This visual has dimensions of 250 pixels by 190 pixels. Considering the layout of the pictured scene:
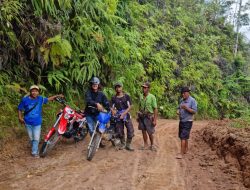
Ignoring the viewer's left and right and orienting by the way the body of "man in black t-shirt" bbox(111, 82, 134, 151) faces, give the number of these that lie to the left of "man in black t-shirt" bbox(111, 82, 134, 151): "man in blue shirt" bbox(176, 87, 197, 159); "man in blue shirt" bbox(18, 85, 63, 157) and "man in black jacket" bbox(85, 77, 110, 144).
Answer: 1

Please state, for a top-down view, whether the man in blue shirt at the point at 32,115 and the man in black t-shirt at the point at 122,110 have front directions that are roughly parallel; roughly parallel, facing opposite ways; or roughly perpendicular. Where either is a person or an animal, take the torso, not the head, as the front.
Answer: roughly parallel

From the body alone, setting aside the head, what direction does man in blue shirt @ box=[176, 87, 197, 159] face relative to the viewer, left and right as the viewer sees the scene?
facing the viewer and to the left of the viewer

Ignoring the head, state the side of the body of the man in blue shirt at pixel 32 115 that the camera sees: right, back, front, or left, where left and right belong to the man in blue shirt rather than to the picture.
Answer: front

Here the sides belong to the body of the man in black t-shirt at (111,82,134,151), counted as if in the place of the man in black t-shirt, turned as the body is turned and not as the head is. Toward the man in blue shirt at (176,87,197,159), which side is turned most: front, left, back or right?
left

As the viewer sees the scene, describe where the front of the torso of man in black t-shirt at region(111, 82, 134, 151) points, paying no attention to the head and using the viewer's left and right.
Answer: facing the viewer

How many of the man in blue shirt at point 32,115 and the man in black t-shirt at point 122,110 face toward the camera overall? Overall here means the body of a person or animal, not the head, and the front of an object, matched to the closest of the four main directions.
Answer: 2

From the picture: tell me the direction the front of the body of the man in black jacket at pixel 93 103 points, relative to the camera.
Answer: toward the camera
